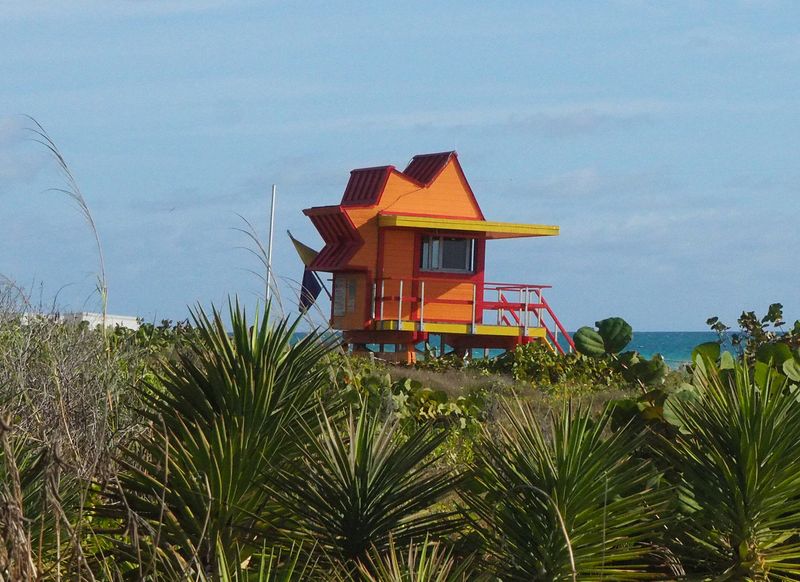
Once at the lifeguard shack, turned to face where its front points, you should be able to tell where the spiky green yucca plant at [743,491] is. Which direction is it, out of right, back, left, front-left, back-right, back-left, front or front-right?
right

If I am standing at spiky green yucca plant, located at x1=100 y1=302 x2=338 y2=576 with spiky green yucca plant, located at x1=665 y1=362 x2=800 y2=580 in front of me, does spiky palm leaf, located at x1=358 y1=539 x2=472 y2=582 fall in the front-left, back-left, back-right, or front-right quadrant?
front-right

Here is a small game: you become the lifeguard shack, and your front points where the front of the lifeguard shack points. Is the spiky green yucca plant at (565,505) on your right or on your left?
on your right
